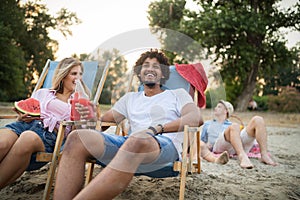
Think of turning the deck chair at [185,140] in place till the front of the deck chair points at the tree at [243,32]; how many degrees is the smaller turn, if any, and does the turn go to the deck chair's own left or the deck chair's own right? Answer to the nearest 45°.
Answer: approximately 135° to the deck chair's own right

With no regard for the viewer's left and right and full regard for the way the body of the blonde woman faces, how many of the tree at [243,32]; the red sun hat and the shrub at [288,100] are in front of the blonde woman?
0

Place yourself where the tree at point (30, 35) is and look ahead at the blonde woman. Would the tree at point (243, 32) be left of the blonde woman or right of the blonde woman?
left

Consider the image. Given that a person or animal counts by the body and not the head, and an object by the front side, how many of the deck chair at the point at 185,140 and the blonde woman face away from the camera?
0

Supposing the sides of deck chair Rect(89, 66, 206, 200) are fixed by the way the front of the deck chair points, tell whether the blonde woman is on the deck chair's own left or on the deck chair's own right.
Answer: on the deck chair's own right

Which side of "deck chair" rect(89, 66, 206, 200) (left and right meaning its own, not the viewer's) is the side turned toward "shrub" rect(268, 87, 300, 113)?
back

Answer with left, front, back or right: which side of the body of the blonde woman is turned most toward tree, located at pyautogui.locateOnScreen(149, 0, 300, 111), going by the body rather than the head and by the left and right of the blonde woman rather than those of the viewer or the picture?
back

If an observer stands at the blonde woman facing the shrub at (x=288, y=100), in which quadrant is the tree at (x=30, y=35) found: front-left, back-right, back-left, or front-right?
front-left

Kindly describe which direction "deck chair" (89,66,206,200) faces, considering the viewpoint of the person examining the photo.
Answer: facing the viewer and to the left of the viewer

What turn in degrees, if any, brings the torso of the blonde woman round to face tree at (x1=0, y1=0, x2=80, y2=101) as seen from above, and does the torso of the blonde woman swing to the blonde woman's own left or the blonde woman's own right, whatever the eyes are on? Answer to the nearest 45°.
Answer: approximately 135° to the blonde woman's own right

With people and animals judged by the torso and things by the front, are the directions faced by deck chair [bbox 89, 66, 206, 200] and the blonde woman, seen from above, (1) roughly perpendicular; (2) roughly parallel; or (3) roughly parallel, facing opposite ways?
roughly parallel

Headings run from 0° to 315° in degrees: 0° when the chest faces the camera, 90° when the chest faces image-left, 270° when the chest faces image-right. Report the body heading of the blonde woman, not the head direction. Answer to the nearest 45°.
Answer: approximately 45°

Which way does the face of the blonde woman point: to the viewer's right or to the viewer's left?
to the viewer's right

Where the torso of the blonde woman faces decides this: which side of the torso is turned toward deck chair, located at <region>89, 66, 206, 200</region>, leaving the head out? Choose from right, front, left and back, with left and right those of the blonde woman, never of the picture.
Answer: left
